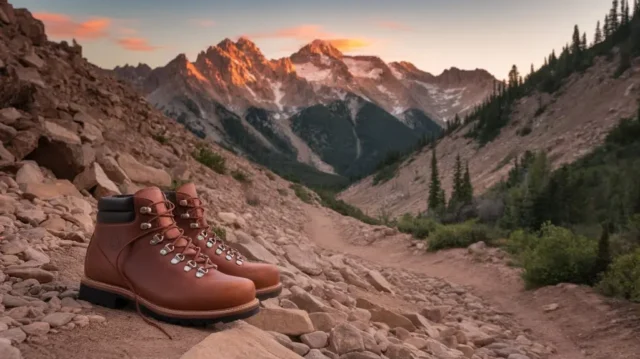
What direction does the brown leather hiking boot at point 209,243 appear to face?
to the viewer's right

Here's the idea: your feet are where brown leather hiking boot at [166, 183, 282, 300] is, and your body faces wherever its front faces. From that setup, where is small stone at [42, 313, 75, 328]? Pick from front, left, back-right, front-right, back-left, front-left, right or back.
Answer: back-right

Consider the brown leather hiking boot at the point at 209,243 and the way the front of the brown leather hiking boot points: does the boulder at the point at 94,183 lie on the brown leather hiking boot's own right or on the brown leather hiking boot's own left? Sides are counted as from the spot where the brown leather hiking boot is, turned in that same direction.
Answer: on the brown leather hiking boot's own left

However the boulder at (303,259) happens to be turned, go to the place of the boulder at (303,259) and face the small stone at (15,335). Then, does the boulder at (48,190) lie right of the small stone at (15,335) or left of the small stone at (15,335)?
right

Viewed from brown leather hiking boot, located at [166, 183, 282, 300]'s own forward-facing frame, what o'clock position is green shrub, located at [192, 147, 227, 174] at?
The green shrub is roughly at 9 o'clock from the brown leather hiking boot.

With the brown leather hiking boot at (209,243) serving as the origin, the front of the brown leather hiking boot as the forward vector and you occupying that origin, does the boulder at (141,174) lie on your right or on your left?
on your left

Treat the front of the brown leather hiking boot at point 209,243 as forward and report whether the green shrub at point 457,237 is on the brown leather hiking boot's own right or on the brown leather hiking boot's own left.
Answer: on the brown leather hiking boot's own left

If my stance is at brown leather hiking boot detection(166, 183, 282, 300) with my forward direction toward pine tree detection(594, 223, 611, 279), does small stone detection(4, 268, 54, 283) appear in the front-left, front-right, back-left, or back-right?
back-left
